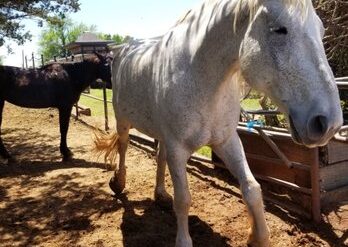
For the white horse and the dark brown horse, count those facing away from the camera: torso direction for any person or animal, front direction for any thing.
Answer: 0

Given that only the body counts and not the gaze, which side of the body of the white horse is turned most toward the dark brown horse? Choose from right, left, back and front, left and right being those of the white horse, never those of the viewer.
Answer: back

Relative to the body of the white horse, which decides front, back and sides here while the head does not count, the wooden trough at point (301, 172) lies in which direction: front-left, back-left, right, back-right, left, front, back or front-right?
left

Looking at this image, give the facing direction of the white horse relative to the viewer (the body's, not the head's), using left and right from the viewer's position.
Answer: facing the viewer and to the right of the viewer

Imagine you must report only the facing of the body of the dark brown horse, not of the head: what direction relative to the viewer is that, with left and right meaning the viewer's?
facing to the right of the viewer

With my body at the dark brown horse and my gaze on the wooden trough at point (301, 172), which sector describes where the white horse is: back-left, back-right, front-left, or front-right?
front-right

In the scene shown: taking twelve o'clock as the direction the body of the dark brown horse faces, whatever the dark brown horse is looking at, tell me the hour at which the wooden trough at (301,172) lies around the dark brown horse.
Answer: The wooden trough is roughly at 2 o'clock from the dark brown horse.
